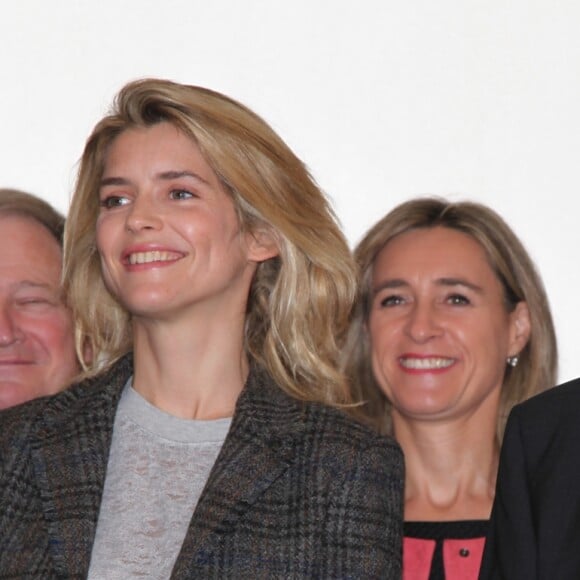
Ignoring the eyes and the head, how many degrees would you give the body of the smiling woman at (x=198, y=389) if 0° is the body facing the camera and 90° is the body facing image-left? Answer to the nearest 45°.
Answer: approximately 45°

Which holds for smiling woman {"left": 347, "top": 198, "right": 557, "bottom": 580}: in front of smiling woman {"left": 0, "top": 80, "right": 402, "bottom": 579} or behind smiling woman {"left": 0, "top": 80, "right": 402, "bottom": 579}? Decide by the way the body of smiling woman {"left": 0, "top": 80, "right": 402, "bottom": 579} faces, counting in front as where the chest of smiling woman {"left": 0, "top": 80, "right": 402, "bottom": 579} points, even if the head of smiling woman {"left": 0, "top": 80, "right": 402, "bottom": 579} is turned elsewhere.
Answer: behind
